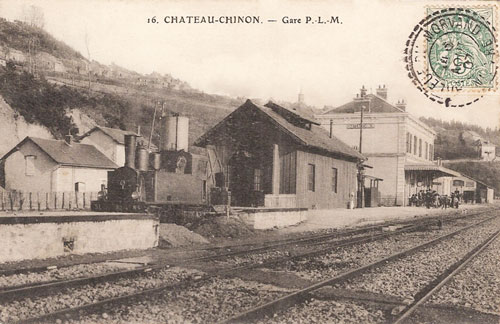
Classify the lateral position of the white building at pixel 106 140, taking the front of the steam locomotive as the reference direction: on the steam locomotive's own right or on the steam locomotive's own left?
on the steam locomotive's own right

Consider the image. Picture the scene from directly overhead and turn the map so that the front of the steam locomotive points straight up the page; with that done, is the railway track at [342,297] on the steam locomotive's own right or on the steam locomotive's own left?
on the steam locomotive's own left

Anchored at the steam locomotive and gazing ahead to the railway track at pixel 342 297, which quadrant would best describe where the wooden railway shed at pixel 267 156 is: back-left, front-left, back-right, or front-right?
back-left

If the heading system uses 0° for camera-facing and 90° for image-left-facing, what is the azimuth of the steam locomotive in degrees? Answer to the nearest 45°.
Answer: approximately 45°

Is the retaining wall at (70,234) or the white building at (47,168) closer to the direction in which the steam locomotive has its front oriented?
the retaining wall

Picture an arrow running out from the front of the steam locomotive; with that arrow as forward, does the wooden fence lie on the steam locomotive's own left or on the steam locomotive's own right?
on the steam locomotive's own right

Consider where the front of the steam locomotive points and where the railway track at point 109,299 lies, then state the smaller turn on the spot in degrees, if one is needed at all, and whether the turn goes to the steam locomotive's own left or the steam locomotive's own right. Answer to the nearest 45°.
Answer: approximately 45° to the steam locomotive's own left

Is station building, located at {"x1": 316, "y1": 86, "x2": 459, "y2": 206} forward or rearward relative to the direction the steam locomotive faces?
rearward

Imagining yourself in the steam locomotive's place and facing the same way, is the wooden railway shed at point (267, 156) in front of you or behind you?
behind

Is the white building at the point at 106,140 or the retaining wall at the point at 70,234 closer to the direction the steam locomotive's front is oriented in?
the retaining wall

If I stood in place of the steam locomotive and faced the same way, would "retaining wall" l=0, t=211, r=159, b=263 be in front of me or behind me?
in front
